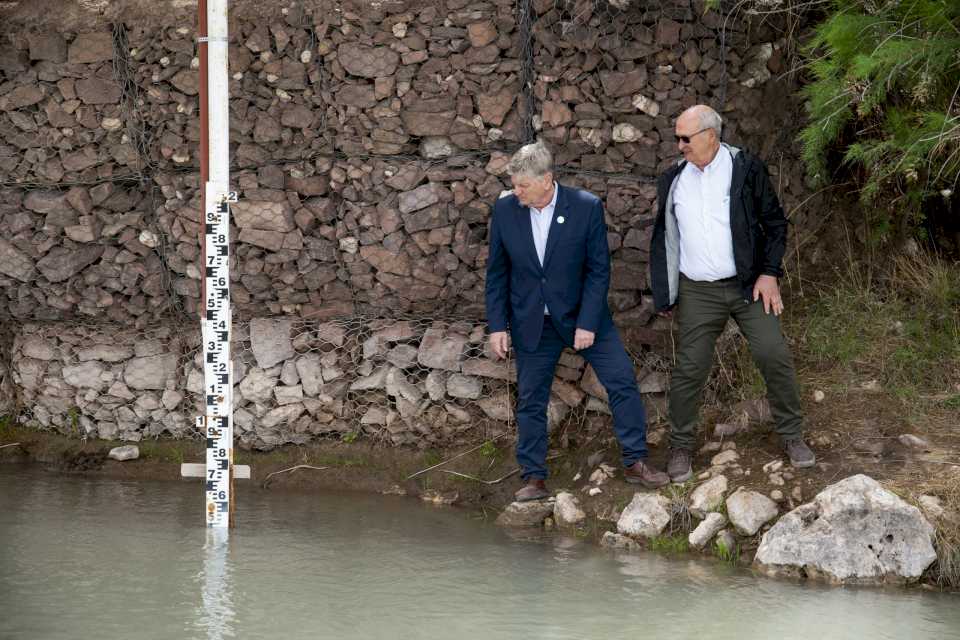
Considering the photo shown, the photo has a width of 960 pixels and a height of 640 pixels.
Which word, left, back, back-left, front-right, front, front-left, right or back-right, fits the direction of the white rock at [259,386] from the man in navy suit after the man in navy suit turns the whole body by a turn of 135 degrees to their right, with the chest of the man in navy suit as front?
front

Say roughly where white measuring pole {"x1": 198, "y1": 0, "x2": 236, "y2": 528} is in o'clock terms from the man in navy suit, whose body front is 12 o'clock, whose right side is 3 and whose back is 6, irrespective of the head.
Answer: The white measuring pole is roughly at 3 o'clock from the man in navy suit.

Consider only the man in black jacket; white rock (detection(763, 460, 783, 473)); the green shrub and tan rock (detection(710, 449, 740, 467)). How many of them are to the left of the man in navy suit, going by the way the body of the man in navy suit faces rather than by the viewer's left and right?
4

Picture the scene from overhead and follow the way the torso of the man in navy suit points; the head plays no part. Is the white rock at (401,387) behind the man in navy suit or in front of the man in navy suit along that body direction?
behind

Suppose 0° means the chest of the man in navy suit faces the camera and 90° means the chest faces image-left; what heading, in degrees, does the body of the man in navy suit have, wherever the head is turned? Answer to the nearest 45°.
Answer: approximately 0°

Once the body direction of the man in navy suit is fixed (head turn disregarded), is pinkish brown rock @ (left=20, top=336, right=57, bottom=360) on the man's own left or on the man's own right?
on the man's own right

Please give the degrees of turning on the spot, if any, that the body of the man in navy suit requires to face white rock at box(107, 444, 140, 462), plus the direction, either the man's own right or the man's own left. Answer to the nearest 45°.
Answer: approximately 135° to the man's own right

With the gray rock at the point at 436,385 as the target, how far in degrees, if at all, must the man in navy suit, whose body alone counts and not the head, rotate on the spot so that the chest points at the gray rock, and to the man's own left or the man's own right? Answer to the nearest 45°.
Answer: approximately 135° to the man's own right

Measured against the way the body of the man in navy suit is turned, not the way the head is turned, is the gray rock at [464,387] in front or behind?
behind

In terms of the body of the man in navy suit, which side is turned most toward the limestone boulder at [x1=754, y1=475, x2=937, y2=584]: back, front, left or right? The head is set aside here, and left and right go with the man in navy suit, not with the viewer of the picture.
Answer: left

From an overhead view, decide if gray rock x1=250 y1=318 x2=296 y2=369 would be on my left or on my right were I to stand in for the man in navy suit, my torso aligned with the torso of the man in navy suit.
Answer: on my right

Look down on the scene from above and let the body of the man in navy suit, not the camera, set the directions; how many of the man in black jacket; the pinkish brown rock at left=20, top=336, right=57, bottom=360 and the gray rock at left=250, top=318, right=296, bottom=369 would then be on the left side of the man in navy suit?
1

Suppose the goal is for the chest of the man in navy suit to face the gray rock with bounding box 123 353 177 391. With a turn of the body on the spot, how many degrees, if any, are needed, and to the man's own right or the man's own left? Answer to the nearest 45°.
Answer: approximately 135° to the man's own right

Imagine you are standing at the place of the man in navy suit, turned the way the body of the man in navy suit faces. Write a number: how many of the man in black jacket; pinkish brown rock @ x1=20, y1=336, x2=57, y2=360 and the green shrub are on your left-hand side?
2

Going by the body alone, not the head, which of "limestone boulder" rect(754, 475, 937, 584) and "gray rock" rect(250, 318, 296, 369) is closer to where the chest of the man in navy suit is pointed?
the limestone boulder
